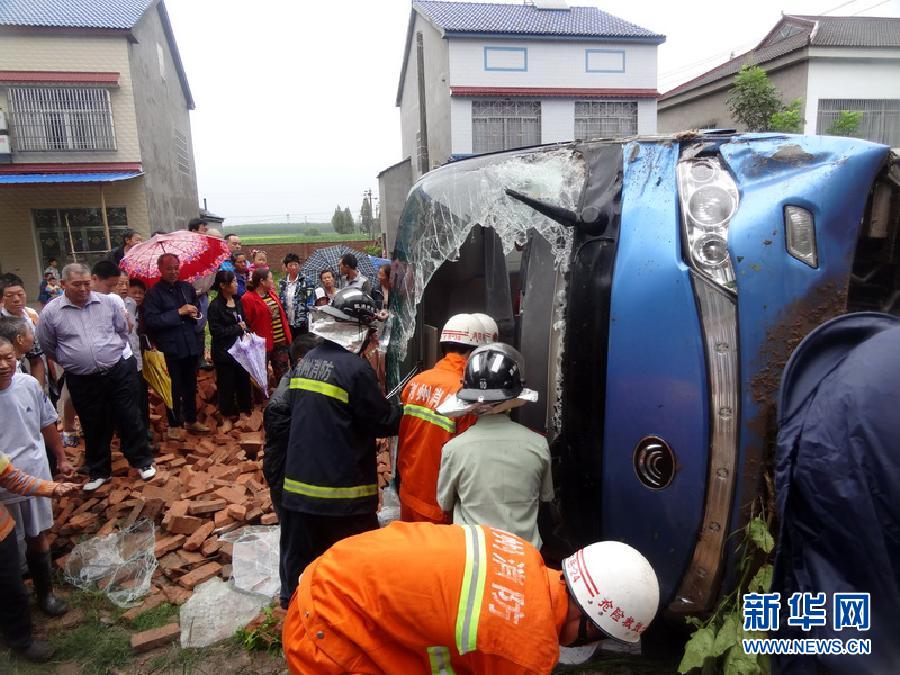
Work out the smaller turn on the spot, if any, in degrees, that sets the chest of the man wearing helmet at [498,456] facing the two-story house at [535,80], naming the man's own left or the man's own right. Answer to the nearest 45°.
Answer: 0° — they already face it

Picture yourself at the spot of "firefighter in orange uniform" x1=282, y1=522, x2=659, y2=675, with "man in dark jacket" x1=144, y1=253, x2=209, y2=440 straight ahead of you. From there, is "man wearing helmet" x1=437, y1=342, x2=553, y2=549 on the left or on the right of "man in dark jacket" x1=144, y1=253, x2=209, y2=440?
right

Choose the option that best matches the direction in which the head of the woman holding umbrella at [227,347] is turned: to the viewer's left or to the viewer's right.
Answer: to the viewer's right

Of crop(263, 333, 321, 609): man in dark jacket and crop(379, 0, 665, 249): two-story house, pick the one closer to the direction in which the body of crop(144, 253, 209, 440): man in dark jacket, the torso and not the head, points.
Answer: the man in dark jacket

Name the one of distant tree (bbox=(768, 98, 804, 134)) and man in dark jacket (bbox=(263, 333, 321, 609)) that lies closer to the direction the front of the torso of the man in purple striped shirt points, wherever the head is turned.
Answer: the man in dark jacket

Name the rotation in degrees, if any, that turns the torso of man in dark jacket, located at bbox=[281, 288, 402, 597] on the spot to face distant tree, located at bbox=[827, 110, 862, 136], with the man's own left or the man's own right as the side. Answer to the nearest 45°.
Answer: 0° — they already face it

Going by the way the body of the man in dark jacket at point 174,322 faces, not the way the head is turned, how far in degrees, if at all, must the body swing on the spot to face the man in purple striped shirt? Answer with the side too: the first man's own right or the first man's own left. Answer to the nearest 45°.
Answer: approximately 90° to the first man's own right

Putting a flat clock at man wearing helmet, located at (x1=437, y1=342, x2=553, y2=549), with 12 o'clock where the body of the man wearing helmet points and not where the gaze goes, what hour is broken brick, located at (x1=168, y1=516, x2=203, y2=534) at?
The broken brick is roughly at 10 o'clock from the man wearing helmet.

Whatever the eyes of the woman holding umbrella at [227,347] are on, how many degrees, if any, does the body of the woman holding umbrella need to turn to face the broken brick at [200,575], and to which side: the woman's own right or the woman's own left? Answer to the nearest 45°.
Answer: approximately 45° to the woman's own right

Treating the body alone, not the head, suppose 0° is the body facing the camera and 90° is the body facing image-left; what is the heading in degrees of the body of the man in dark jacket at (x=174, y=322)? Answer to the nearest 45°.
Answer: approximately 315°
